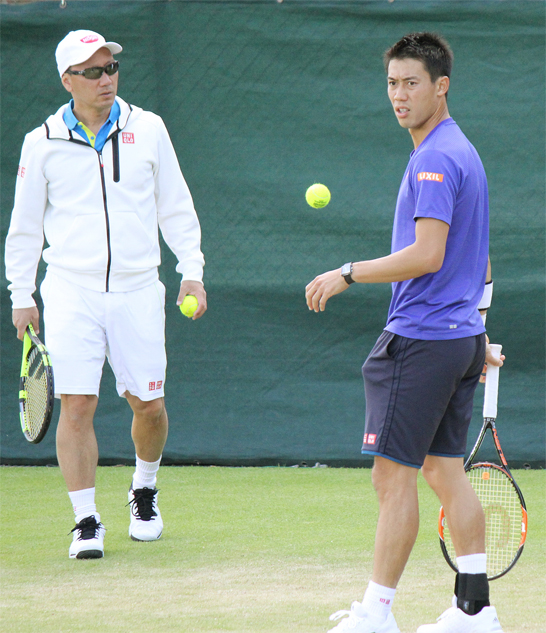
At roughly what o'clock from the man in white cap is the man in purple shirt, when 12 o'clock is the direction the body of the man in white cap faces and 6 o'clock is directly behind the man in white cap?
The man in purple shirt is roughly at 11 o'clock from the man in white cap.

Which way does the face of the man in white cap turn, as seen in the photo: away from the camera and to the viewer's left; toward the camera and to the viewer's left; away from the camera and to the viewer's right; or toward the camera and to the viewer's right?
toward the camera and to the viewer's right

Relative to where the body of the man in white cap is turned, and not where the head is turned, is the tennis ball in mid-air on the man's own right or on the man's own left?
on the man's own left

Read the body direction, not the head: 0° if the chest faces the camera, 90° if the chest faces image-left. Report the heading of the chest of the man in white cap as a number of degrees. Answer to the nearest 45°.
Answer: approximately 0°
